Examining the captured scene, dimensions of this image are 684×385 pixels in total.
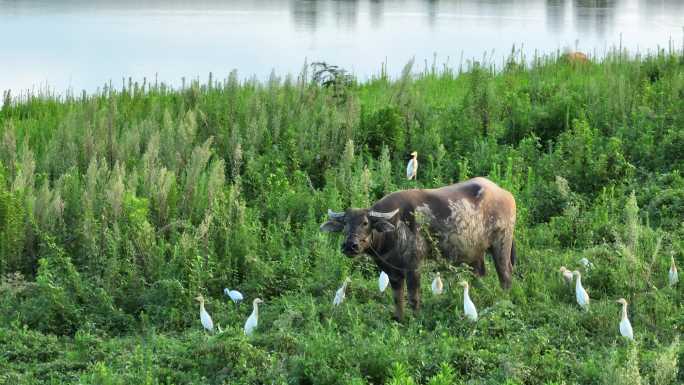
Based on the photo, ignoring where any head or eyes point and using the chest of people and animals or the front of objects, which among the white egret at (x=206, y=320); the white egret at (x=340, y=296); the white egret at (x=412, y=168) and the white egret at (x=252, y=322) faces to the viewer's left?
the white egret at (x=206, y=320)

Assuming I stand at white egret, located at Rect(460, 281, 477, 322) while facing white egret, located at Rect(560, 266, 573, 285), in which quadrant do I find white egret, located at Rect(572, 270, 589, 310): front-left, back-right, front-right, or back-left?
front-right

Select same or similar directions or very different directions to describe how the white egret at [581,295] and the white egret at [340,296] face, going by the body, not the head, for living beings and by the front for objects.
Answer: very different directions

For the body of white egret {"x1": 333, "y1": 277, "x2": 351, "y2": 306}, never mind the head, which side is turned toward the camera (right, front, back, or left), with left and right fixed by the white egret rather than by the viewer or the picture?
right

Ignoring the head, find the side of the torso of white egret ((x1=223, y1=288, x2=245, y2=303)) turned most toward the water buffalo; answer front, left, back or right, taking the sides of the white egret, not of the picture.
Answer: back

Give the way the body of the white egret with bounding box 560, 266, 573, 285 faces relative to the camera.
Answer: to the viewer's left

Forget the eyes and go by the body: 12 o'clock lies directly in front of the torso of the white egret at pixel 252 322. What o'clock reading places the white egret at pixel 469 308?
the white egret at pixel 469 308 is roughly at 12 o'clock from the white egret at pixel 252 322.

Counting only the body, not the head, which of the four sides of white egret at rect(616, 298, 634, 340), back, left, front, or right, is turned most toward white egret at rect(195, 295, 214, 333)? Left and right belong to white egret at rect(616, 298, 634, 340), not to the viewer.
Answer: front

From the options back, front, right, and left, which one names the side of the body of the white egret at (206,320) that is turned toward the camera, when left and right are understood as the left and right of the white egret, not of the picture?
left

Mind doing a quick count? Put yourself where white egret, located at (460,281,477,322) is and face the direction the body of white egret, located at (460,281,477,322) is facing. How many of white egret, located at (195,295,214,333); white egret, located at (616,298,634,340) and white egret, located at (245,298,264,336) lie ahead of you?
2

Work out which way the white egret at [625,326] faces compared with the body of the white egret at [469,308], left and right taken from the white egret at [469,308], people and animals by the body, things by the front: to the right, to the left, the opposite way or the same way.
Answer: the same way
